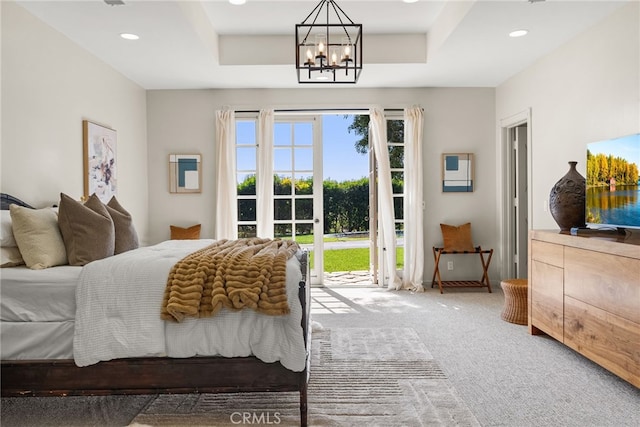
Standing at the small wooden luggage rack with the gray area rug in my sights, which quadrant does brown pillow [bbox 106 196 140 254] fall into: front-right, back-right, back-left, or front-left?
front-right

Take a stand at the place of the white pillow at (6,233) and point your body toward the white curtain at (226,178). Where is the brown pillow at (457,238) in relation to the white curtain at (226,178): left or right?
right

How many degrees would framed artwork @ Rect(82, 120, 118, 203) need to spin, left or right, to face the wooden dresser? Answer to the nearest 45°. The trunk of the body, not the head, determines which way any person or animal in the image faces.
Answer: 0° — it already faces it

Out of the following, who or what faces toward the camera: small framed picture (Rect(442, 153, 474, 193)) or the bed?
the small framed picture

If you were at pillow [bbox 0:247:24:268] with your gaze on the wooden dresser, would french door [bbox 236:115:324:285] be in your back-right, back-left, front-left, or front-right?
front-left

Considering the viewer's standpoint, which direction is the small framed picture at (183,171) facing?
facing the viewer

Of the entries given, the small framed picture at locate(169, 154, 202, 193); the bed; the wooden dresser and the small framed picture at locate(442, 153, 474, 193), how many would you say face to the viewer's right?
1

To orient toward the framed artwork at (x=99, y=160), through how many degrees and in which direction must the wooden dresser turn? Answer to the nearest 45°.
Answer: approximately 45° to its right

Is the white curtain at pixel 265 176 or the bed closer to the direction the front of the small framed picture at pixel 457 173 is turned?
the bed

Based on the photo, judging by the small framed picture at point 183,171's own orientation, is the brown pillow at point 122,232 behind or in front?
in front

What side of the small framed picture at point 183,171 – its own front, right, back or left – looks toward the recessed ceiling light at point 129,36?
front

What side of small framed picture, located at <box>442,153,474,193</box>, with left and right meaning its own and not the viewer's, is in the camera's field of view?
front

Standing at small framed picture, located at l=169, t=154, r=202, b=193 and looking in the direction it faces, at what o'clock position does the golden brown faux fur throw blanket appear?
The golden brown faux fur throw blanket is roughly at 12 o'clock from the small framed picture.

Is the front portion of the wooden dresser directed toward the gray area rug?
yes

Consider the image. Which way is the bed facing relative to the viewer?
to the viewer's right
